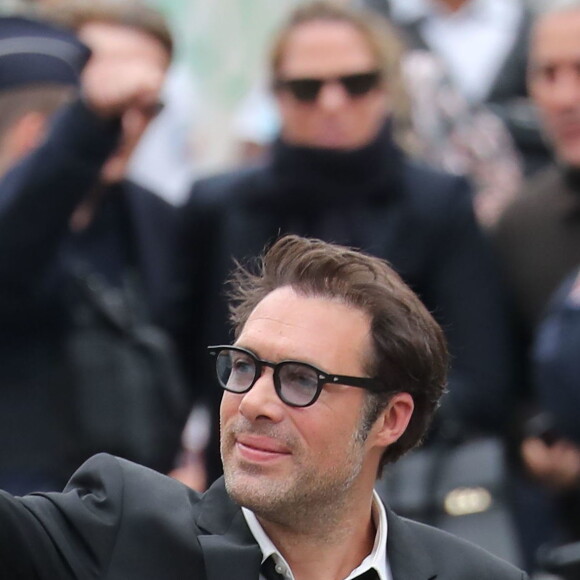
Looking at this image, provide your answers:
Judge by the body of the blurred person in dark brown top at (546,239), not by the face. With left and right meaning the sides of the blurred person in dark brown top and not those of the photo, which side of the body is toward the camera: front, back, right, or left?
front

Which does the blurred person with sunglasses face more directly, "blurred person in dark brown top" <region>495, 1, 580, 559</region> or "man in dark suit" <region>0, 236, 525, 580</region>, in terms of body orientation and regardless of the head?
the man in dark suit

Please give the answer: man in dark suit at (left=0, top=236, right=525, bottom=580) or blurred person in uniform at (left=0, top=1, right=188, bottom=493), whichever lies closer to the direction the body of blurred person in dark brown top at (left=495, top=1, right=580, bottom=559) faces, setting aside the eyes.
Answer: the man in dark suit

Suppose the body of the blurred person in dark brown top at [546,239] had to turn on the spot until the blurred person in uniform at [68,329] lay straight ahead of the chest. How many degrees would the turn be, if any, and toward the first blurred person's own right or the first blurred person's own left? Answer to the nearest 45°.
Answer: approximately 45° to the first blurred person's own right

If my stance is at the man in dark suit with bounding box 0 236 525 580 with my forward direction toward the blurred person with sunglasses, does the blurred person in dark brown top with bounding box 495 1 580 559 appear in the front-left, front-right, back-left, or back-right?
front-right

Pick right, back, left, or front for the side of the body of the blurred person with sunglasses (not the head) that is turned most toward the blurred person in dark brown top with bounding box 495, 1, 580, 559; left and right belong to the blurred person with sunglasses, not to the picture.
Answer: left

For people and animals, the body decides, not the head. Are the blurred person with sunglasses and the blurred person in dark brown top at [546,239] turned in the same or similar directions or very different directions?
same or similar directions

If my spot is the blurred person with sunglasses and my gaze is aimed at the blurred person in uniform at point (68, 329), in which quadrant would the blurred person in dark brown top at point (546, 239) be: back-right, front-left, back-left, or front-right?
back-left

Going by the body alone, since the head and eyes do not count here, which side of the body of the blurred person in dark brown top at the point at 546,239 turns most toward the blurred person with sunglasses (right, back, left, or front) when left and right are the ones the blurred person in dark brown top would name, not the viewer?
right

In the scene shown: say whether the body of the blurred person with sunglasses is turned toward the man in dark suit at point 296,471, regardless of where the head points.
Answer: yes

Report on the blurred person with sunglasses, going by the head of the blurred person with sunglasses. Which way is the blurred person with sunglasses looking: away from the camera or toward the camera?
toward the camera

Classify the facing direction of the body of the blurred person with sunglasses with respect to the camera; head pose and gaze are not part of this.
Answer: toward the camera

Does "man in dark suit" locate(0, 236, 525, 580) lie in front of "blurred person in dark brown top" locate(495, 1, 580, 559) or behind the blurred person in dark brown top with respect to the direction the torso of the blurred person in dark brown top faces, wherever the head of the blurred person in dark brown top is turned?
in front
